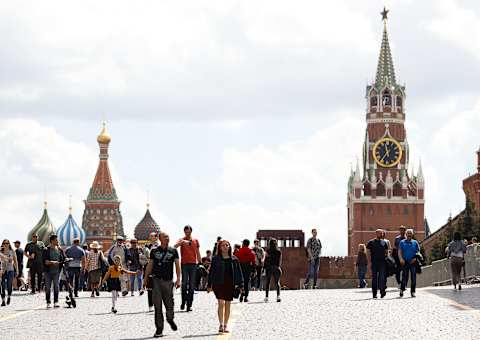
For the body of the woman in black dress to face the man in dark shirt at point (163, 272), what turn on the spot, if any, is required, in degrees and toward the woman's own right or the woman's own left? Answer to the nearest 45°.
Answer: approximately 90° to the woman's own right

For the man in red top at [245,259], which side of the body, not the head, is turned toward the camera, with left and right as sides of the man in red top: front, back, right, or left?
back

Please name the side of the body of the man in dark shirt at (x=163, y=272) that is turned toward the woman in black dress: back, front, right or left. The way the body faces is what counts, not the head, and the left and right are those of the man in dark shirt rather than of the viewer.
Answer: left

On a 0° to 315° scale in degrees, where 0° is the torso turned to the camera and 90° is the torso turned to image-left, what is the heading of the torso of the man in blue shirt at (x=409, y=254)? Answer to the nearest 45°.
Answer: approximately 0°

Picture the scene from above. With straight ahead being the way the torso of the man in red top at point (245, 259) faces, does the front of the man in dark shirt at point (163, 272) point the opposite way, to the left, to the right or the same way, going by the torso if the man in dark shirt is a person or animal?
the opposite way

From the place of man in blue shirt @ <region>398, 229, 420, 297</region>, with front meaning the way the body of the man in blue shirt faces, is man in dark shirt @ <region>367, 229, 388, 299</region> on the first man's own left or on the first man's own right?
on the first man's own right
